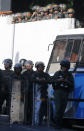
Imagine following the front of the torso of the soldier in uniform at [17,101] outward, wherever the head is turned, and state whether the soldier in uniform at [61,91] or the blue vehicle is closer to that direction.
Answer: the soldier in uniform

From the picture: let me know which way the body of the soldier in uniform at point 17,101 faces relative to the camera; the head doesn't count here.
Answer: toward the camera

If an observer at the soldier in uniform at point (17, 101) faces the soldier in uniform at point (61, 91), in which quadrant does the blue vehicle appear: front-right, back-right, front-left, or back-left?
front-left

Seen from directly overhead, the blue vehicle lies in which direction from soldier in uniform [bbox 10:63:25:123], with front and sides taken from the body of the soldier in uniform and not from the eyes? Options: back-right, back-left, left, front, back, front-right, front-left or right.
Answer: back-left

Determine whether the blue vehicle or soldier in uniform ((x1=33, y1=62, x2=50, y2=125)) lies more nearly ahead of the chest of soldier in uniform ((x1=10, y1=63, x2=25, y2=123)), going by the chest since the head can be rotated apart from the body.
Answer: the soldier in uniform

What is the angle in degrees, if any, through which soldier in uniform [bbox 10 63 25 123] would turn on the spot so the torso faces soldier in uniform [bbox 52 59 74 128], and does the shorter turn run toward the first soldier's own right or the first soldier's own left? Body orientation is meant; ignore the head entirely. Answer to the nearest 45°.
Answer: approximately 90° to the first soldier's own left

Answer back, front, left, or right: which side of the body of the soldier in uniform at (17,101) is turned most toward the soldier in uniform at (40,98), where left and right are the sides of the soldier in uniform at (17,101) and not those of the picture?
left
